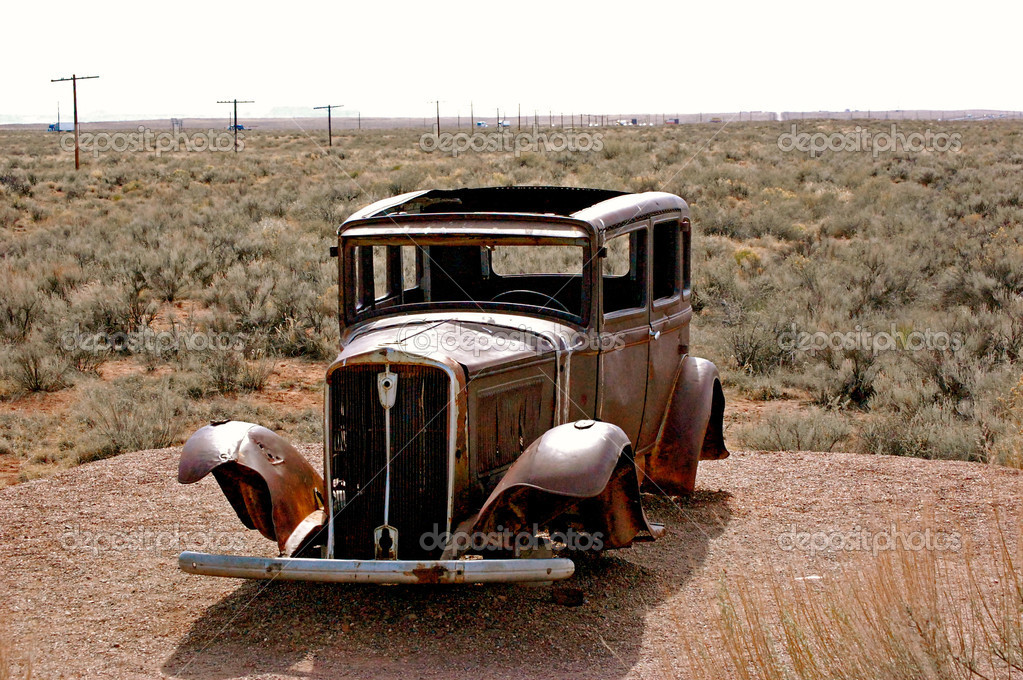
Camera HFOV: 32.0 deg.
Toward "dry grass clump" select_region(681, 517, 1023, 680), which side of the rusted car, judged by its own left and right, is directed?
left

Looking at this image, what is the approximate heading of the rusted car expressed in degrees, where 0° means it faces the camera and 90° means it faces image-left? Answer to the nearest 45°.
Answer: approximately 45°
